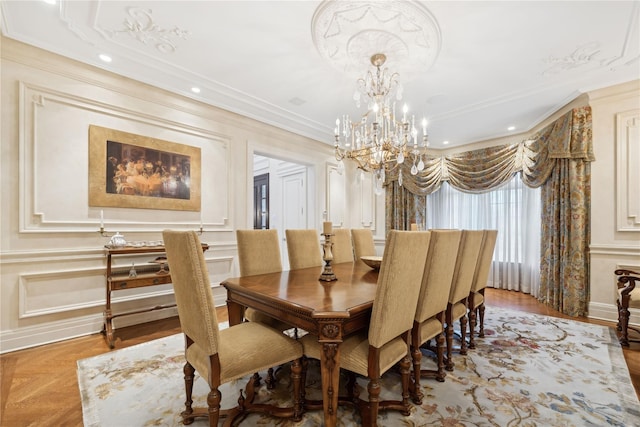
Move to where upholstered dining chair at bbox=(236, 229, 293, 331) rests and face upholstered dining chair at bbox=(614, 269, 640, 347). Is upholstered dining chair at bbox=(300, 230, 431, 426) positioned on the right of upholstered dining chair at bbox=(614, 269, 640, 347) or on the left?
right

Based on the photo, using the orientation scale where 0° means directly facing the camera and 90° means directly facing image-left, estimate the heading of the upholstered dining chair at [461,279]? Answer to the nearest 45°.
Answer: approximately 135°

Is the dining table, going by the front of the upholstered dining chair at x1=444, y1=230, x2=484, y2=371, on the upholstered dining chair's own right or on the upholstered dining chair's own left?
on the upholstered dining chair's own left

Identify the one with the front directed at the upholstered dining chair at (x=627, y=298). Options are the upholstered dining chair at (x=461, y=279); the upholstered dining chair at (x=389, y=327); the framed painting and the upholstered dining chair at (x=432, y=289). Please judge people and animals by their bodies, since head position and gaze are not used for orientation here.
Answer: the framed painting

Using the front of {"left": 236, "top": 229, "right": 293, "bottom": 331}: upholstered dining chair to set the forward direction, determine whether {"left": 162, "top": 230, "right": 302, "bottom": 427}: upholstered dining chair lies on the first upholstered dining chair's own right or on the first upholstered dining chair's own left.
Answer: on the first upholstered dining chair's own right

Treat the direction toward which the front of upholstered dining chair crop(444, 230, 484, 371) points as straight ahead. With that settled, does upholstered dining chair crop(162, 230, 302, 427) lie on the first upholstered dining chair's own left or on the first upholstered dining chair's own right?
on the first upholstered dining chair's own left

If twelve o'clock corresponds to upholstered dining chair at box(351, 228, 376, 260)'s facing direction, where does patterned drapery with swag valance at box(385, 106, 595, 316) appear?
The patterned drapery with swag valance is roughly at 10 o'clock from the upholstered dining chair.
